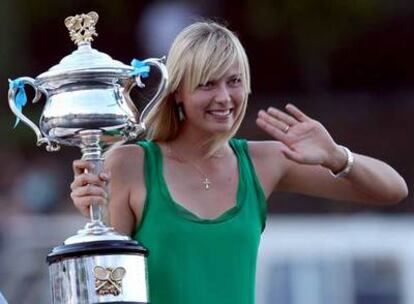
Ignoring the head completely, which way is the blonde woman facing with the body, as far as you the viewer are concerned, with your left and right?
facing the viewer
